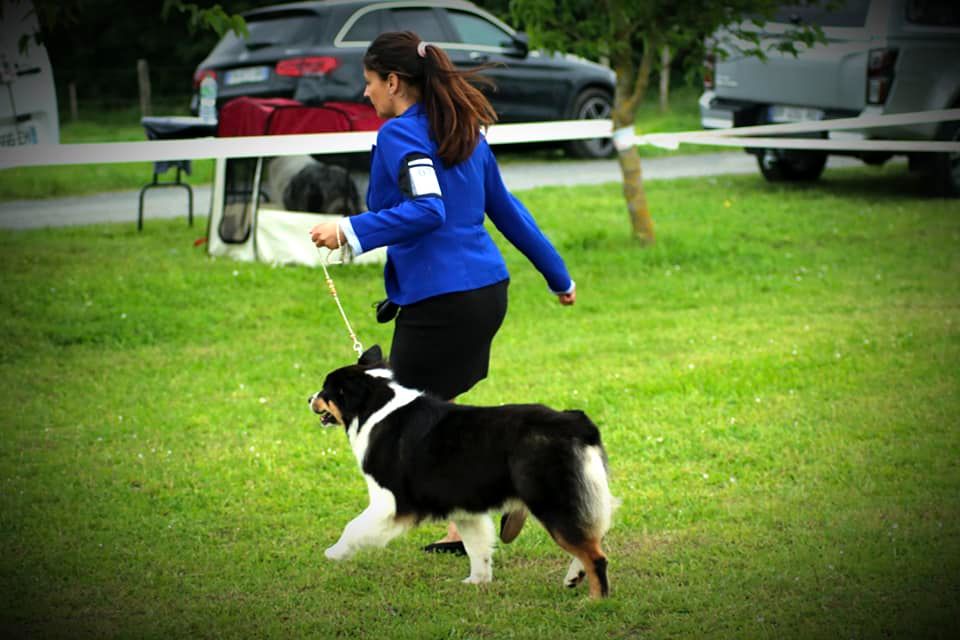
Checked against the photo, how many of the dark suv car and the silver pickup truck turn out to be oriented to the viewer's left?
0

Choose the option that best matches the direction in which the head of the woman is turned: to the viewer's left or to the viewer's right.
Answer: to the viewer's left

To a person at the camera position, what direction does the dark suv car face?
facing away from the viewer and to the right of the viewer

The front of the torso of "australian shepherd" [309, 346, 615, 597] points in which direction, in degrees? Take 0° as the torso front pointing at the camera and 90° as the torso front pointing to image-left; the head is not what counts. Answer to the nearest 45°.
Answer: approximately 90°

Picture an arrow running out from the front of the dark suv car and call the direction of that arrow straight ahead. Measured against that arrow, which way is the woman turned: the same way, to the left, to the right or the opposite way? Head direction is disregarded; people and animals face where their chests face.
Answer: to the left

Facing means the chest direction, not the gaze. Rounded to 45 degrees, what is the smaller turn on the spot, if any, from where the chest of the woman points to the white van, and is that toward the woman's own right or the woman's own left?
0° — they already face it

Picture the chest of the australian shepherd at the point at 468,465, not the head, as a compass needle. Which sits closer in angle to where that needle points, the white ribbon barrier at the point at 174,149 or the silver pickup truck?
the white ribbon barrier

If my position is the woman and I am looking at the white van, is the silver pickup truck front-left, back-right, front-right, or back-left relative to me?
front-right

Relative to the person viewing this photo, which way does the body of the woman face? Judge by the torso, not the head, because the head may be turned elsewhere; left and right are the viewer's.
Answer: facing away from the viewer and to the left of the viewer

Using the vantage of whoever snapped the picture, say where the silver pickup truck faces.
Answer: facing away from the viewer and to the right of the viewer

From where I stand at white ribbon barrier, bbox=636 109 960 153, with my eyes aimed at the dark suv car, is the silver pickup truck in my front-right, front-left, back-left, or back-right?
front-right

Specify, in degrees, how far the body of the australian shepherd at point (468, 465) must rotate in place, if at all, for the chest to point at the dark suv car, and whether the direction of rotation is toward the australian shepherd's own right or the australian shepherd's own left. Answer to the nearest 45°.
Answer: approximately 90° to the australian shepherd's own right
